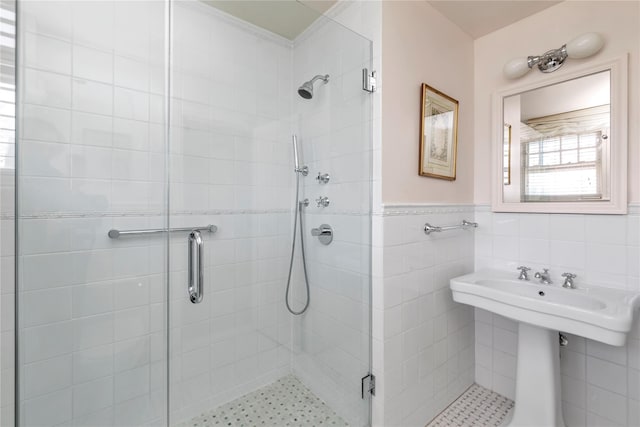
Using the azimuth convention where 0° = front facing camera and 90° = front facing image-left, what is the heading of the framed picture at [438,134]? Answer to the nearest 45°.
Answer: approximately 315°

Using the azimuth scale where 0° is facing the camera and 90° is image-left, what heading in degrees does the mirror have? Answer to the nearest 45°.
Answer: approximately 45°

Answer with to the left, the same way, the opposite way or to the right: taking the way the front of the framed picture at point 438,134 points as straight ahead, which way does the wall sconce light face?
to the right

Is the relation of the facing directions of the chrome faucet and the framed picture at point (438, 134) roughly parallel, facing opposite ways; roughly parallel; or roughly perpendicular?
roughly perpendicular

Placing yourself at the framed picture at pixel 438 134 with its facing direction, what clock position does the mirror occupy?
The mirror is roughly at 10 o'clock from the framed picture.
